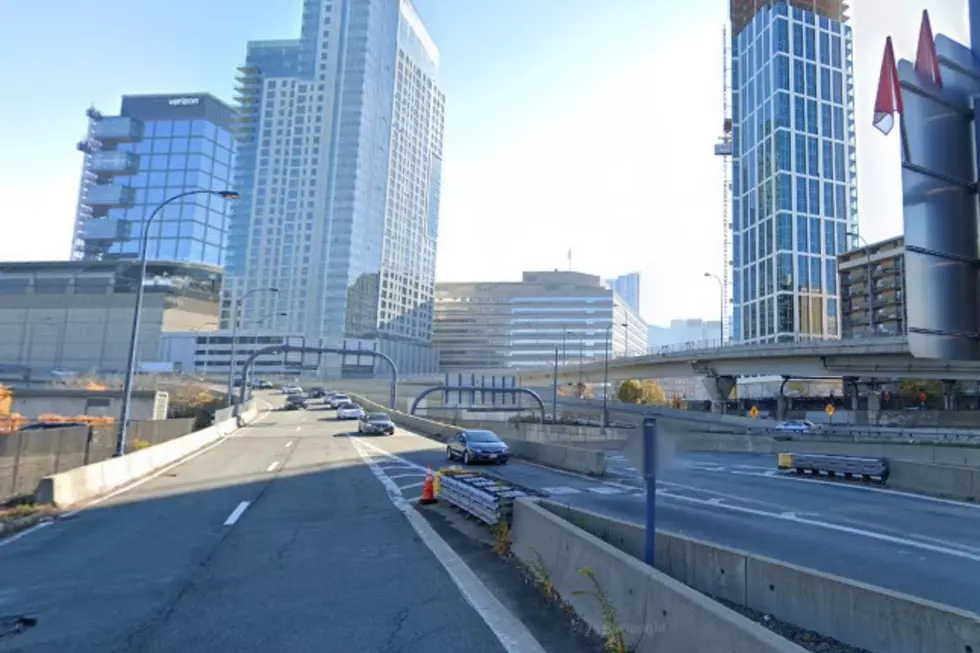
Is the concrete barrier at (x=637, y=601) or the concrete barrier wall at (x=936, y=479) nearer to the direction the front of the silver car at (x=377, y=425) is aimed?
the concrete barrier wall

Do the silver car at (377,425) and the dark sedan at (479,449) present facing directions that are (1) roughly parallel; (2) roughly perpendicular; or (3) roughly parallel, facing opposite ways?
roughly parallel

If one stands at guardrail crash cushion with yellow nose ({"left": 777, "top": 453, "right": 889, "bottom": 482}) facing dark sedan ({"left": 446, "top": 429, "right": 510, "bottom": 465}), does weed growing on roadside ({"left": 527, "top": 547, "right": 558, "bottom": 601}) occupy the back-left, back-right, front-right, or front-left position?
front-left

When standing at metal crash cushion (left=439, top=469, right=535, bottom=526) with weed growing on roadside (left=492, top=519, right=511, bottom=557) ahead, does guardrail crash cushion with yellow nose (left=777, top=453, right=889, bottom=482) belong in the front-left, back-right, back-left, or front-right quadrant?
back-left

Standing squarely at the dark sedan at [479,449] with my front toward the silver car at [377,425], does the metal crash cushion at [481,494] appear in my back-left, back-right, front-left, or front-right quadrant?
back-left

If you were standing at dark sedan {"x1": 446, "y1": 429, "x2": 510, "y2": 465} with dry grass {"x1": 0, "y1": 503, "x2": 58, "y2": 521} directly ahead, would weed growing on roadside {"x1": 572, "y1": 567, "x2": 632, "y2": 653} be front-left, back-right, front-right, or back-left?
front-left
